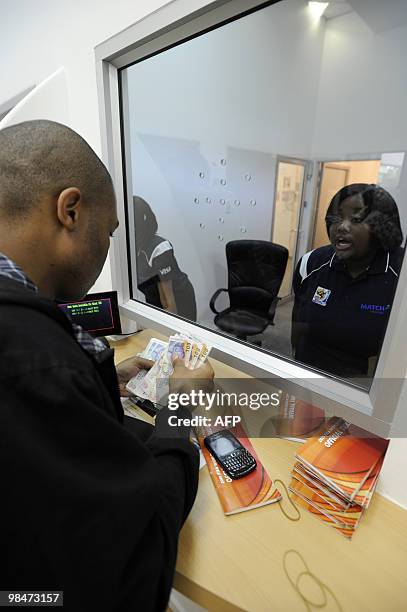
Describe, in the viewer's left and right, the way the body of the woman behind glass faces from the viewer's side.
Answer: facing the viewer and to the left of the viewer

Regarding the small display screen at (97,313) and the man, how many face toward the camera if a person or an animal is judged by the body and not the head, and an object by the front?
1

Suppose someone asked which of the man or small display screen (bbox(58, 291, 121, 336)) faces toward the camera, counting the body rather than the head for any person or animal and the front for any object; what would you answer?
the small display screen

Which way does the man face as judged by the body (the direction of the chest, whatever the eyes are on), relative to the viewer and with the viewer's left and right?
facing away from the viewer and to the right of the viewer

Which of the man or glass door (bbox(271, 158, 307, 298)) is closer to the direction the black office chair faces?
the man

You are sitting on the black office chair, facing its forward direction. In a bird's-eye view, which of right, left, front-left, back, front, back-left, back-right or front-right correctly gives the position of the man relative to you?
front-left

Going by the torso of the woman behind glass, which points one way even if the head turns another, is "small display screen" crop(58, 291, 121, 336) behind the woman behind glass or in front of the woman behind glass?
in front

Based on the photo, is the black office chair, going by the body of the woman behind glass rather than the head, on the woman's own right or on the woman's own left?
on the woman's own right

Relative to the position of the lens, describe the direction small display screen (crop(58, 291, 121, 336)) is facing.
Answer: facing the viewer

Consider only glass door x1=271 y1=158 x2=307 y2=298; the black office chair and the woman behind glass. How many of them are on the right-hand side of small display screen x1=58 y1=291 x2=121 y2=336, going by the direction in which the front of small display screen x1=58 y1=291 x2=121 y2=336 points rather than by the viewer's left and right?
0

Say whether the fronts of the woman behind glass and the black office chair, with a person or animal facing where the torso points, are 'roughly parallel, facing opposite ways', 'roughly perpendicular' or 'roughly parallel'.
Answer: roughly parallel

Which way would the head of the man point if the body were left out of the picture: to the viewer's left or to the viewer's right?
to the viewer's right

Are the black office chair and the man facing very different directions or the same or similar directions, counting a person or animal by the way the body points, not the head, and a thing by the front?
very different directions

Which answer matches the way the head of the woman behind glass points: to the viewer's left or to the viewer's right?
to the viewer's left

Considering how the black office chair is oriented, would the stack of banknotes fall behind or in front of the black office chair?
in front

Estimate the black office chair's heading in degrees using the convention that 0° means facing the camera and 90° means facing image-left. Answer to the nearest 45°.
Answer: approximately 45°
